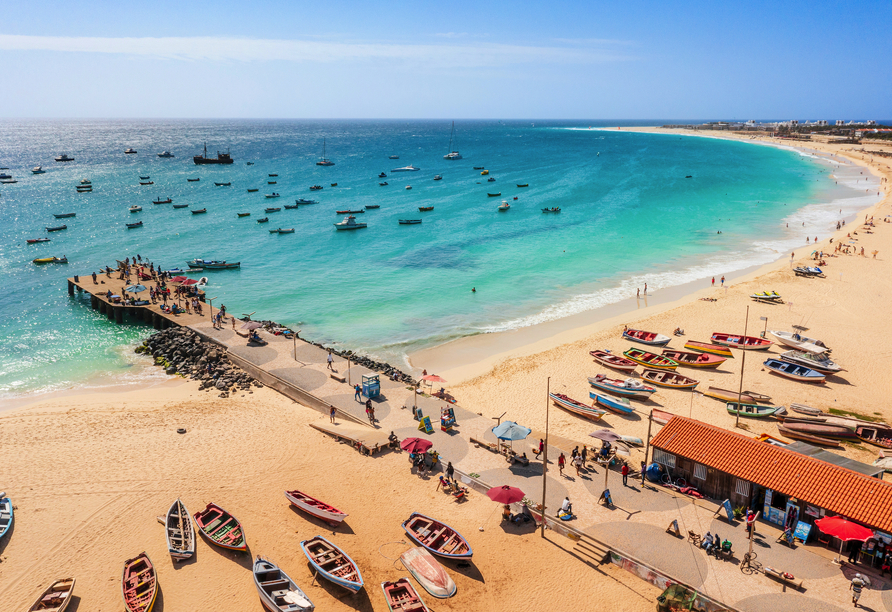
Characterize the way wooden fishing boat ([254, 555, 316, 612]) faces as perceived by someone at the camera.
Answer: facing away from the viewer and to the left of the viewer

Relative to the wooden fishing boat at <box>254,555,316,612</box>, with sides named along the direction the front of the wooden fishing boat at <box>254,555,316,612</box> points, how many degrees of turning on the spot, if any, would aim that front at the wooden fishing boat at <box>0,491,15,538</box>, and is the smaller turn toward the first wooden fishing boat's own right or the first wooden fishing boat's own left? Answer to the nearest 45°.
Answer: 0° — it already faces it

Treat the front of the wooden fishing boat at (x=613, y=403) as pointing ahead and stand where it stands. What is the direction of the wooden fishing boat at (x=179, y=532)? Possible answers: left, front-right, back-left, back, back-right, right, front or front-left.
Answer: left

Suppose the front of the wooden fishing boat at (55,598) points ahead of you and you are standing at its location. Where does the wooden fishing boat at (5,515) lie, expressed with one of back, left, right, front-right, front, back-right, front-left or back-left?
front-left

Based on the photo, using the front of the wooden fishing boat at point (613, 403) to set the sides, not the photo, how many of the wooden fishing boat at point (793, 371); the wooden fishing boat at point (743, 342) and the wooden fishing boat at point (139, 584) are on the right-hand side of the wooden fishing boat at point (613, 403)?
2

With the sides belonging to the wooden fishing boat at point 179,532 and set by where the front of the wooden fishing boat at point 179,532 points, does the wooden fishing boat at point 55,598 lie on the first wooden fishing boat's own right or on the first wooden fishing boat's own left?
on the first wooden fishing boat's own left

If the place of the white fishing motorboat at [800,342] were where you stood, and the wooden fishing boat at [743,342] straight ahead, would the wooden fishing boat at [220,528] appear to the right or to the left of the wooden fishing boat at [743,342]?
left

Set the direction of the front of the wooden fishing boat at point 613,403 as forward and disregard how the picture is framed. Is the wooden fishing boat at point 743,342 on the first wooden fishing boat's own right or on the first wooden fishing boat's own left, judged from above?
on the first wooden fishing boat's own right

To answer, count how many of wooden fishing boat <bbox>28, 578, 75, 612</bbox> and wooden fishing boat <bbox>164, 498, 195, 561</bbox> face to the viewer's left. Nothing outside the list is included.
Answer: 0

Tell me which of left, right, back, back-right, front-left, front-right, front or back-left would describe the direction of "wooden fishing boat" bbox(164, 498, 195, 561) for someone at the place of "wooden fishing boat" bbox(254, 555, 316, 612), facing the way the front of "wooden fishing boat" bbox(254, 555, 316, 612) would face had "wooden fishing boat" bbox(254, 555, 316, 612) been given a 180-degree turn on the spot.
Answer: back

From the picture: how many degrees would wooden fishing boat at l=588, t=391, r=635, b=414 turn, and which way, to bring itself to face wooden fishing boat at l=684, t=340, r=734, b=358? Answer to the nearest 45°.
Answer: approximately 90° to its right

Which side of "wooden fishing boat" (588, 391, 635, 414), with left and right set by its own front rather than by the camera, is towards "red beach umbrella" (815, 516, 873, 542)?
back

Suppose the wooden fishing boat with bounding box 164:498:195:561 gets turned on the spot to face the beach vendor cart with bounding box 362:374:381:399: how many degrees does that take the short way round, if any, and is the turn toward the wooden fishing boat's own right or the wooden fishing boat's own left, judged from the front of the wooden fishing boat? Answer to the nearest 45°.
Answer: approximately 45° to the wooden fishing boat's own right

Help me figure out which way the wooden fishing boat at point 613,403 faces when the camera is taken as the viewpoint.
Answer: facing away from the viewer and to the left of the viewer

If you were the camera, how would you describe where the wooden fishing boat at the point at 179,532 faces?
facing away from the viewer
